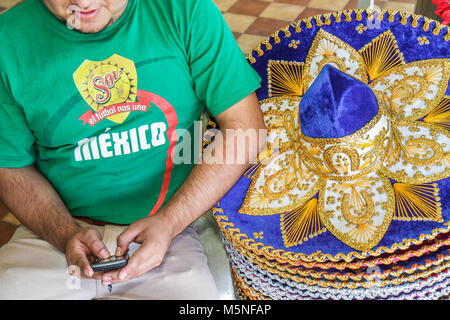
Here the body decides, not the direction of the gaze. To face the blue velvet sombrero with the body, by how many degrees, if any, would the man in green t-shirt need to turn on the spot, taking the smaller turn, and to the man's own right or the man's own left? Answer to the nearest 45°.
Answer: approximately 90° to the man's own left

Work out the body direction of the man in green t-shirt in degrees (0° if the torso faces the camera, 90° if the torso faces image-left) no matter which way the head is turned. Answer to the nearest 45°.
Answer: approximately 0°
